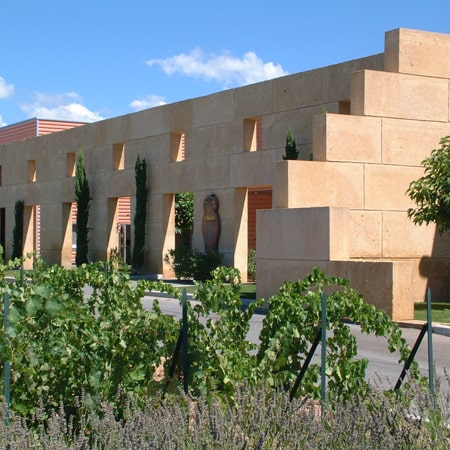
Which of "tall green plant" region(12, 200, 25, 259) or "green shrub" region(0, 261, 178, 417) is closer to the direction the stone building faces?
the green shrub

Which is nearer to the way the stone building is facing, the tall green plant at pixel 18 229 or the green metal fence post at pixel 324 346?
the green metal fence post

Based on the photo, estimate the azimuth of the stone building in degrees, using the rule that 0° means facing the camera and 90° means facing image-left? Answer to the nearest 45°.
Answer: approximately 45°

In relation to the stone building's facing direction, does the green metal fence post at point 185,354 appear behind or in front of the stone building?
in front

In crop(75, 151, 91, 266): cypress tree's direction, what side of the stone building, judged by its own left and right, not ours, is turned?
right

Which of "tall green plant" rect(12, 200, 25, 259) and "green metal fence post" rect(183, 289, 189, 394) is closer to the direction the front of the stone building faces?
the green metal fence post

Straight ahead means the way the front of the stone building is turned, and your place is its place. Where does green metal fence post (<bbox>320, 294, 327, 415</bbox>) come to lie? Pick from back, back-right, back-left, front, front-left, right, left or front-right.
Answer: front-left

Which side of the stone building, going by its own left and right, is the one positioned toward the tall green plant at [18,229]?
right
